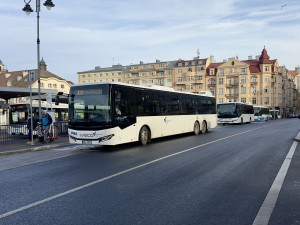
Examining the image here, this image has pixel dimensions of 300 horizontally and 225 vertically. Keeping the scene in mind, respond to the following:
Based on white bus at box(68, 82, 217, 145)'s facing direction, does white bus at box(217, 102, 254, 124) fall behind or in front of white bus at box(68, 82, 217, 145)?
behind

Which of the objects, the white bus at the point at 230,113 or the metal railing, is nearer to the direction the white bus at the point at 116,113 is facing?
the metal railing

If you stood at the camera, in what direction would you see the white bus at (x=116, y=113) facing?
facing the viewer and to the left of the viewer
